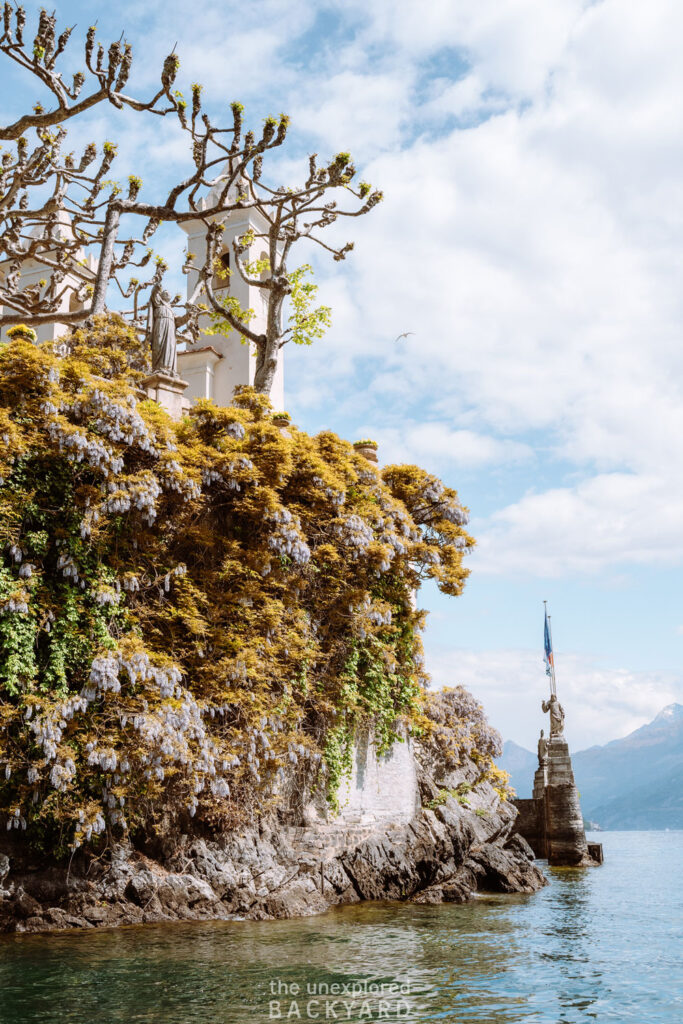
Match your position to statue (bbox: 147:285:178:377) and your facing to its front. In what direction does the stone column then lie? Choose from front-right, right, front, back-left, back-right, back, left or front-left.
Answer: left

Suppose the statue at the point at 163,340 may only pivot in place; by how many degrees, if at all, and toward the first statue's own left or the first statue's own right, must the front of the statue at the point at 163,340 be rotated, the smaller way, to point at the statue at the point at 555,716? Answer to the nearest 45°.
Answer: approximately 90° to the first statue's own left

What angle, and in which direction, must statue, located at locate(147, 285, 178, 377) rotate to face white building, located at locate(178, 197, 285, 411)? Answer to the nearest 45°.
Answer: approximately 135° to its left

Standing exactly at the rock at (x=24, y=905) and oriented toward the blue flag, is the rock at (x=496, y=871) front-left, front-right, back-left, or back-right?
front-right

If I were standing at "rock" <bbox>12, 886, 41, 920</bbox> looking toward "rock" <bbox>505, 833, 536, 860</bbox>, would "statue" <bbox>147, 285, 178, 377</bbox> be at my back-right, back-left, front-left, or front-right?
front-left

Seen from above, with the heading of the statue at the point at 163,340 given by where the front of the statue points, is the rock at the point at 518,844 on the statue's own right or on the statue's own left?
on the statue's own left

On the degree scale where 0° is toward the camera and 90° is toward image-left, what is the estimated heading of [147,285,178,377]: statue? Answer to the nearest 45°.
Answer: approximately 315°
